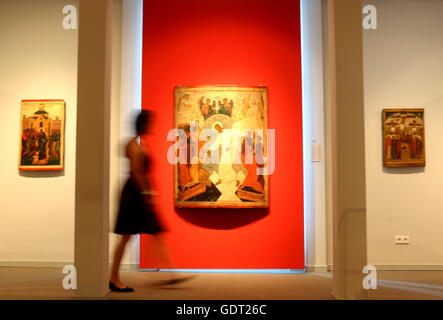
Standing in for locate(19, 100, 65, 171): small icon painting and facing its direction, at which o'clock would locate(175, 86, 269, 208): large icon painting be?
locate(175, 86, 269, 208): large icon painting is roughly at 10 o'clock from locate(19, 100, 65, 171): small icon painting.

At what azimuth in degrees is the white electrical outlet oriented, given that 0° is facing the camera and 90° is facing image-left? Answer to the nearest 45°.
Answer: approximately 0°

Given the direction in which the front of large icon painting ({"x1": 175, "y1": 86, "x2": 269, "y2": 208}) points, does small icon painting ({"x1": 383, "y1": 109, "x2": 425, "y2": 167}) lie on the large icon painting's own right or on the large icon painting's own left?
on the large icon painting's own left

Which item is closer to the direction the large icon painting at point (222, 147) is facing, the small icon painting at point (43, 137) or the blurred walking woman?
the blurred walking woman

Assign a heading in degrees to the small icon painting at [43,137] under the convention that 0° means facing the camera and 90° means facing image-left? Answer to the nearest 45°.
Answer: approximately 0°
